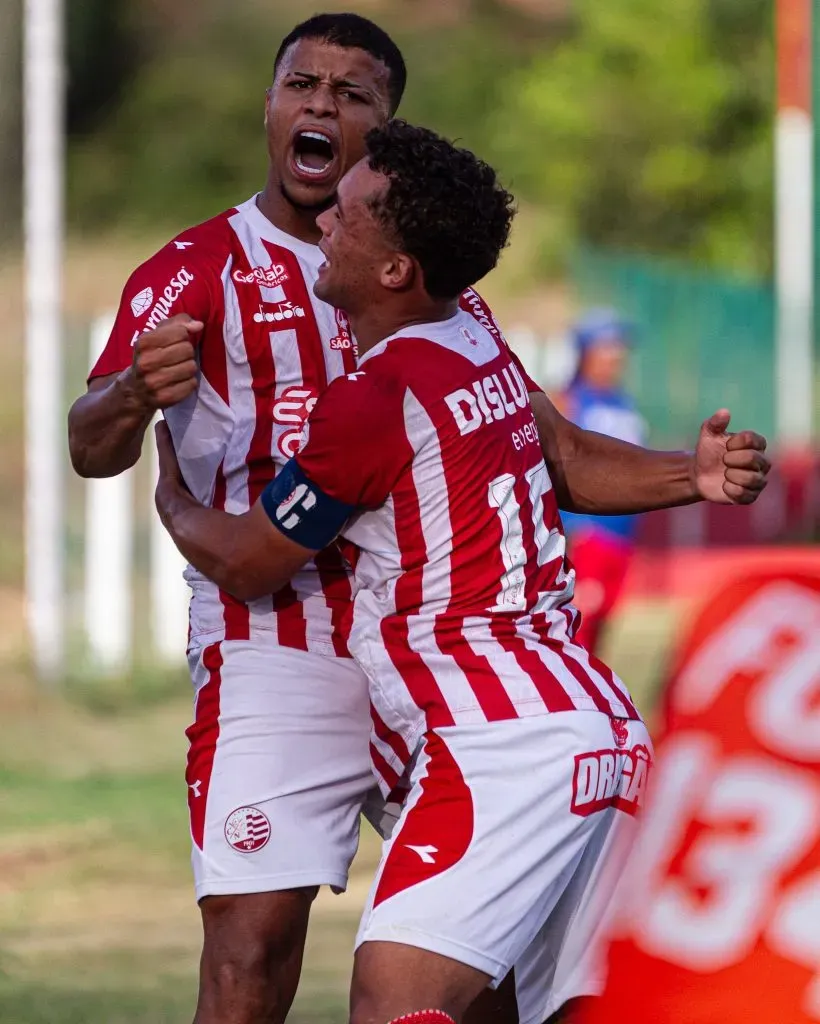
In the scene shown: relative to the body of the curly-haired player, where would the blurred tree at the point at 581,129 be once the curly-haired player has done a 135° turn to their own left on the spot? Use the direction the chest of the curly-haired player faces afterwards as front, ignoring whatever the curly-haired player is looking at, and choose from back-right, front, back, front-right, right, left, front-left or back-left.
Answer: back

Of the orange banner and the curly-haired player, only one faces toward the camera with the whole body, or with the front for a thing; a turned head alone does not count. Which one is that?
the orange banner

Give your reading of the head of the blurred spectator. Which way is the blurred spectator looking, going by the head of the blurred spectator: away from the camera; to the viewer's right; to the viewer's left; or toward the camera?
toward the camera

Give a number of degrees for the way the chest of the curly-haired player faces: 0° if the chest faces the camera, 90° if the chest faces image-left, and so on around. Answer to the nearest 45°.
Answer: approximately 135°

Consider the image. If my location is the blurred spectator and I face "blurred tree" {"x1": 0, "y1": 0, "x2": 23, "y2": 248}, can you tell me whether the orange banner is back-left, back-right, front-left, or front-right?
back-left

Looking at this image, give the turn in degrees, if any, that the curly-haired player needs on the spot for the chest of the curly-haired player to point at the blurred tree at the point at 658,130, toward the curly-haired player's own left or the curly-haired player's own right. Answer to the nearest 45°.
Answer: approximately 45° to the curly-haired player's own right

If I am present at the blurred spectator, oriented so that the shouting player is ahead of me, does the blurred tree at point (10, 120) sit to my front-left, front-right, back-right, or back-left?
back-right

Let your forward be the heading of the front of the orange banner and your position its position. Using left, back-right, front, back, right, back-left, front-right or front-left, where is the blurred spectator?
back

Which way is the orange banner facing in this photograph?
toward the camera

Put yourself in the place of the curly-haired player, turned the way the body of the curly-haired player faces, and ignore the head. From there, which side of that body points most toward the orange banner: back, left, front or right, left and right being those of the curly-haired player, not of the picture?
back

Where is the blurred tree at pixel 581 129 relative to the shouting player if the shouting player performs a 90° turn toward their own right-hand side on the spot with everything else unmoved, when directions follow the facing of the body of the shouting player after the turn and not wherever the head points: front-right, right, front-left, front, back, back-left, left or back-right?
right

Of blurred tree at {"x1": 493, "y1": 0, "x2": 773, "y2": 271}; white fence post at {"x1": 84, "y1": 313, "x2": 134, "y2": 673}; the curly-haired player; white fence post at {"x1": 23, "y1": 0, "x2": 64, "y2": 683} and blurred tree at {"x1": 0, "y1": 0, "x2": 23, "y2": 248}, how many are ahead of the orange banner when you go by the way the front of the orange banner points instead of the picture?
0

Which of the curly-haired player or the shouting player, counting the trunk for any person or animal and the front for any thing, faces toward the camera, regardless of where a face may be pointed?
the shouting player

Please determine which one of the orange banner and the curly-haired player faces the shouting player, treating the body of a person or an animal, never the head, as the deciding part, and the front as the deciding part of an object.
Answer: the curly-haired player

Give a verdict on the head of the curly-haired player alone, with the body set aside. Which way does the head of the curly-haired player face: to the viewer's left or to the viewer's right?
to the viewer's left
